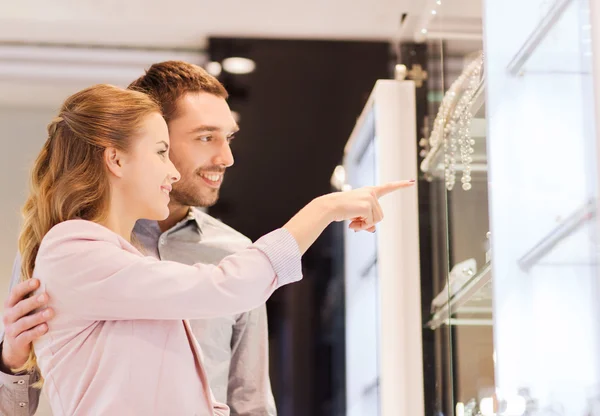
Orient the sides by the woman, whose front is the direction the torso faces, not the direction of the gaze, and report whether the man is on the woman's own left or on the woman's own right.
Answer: on the woman's own left

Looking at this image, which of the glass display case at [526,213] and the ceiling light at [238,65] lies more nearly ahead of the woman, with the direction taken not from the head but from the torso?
the glass display case

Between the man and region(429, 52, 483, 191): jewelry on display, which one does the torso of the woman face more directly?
the jewelry on display

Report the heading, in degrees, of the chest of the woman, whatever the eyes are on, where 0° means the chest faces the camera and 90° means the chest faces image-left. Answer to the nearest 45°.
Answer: approximately 270°

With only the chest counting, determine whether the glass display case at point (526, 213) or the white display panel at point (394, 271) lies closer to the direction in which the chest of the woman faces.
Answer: the glass display case

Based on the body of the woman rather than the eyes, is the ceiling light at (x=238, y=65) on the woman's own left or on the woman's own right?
on the woman's own left

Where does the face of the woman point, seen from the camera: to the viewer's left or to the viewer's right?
to the viewer's right

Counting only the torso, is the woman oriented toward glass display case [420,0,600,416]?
yes

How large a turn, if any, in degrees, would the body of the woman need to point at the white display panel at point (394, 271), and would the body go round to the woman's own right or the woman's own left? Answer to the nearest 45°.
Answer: approximately 45° to the woman's own left

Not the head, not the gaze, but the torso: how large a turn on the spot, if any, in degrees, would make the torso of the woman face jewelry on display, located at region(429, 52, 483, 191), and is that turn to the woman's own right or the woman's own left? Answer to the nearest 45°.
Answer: approximately 45° to the woman's own left
